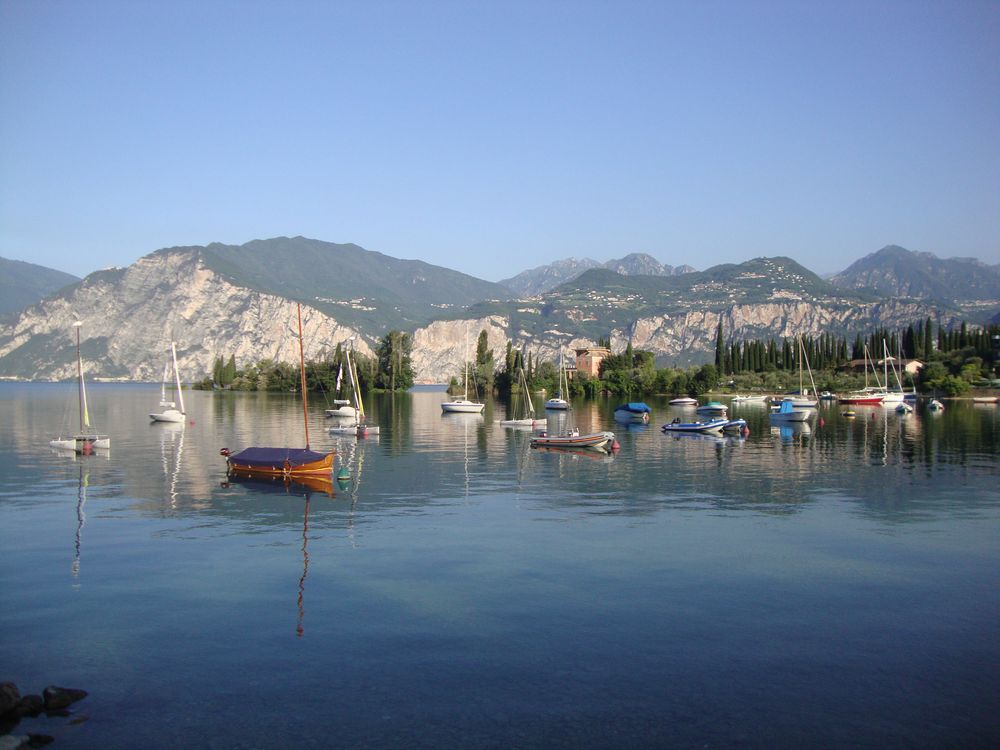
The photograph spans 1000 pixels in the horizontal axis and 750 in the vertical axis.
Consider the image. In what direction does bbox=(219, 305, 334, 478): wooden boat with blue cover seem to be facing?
to the viewer's right

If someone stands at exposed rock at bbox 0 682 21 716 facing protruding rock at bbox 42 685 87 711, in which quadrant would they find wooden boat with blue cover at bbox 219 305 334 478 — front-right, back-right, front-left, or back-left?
front-left

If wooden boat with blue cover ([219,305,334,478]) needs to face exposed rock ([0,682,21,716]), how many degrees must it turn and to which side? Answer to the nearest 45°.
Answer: approximately 90° to its right

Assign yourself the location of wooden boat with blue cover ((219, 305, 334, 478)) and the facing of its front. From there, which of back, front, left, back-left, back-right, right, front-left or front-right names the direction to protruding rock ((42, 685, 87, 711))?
right
